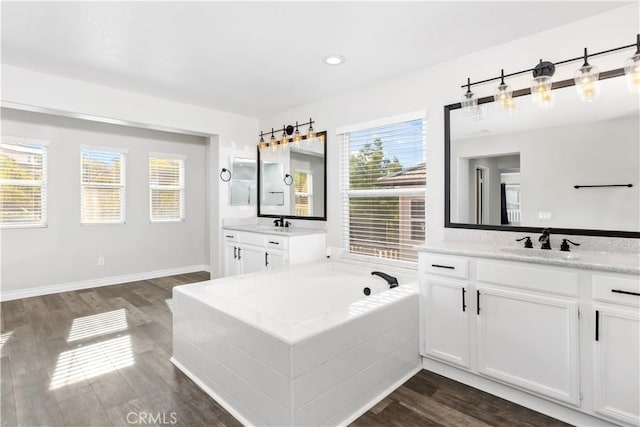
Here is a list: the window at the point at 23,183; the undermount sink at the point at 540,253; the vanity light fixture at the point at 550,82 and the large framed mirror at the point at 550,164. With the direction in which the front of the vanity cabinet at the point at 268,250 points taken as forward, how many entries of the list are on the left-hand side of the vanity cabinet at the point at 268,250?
3

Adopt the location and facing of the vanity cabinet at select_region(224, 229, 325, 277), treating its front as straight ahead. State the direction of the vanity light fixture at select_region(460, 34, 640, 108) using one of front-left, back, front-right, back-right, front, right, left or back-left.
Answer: left

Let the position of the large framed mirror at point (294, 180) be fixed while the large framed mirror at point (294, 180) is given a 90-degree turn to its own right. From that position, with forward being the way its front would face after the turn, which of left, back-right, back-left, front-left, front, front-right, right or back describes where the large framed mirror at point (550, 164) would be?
back

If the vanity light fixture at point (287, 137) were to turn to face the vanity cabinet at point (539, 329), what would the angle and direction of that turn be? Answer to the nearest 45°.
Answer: approximately 90° to its left

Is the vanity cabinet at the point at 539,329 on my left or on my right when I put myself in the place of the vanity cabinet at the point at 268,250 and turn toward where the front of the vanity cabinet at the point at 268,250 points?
on my left

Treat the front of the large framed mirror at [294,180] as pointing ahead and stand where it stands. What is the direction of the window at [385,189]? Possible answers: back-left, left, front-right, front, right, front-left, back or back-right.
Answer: left

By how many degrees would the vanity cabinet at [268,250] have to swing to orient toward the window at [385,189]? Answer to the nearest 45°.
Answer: approximately 90° to its left

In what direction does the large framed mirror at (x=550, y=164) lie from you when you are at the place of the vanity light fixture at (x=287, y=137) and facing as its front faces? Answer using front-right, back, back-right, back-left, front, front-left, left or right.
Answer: left

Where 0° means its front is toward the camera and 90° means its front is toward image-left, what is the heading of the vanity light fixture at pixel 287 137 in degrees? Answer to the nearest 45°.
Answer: approximately 45°

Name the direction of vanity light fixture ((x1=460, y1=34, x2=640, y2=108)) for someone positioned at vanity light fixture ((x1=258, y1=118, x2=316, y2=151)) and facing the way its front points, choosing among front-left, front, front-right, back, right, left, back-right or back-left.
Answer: left

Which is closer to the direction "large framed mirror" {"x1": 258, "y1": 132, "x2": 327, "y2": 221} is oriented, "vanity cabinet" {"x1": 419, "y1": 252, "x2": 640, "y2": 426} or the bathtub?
the bathtub

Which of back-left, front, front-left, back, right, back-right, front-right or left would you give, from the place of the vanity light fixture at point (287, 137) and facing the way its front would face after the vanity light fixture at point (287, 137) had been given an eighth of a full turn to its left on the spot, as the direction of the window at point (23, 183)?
right

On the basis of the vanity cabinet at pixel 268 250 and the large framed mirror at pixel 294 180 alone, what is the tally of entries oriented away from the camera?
0

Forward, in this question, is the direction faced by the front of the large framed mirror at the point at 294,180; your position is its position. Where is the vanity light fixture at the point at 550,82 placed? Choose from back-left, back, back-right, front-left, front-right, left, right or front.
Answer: left

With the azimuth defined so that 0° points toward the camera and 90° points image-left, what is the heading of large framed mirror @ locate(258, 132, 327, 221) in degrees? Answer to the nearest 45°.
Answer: approximately 45°
